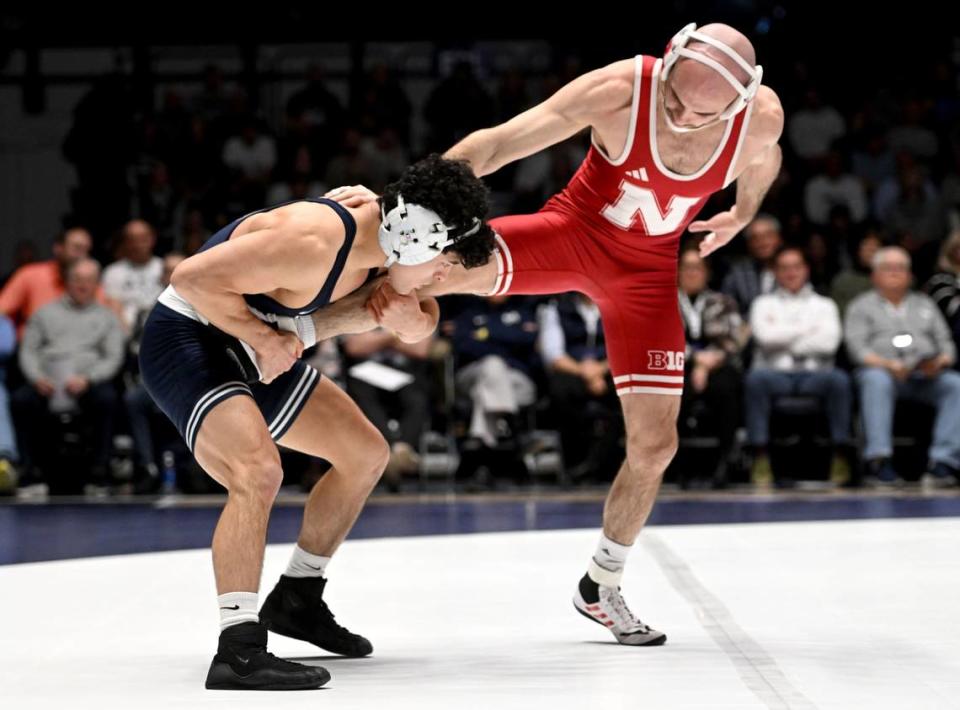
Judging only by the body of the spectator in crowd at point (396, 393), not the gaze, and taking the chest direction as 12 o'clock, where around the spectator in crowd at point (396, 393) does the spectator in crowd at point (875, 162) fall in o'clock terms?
the spectator in crowd at point (875, 162) is roughly at 8 o'clock from the spectator in crowd at point (396, 393).

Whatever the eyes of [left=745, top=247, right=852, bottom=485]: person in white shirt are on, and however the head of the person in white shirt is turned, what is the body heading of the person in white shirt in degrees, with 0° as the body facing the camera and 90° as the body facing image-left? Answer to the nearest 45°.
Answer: approximately 0°

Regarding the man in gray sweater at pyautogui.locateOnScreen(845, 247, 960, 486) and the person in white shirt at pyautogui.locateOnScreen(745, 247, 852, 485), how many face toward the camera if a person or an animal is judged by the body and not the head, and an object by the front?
2

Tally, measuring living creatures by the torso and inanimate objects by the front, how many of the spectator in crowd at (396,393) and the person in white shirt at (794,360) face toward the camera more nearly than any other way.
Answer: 2

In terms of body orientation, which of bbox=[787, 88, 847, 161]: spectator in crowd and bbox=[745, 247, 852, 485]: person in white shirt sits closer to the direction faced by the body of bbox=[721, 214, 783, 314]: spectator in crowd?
the person in white shirt

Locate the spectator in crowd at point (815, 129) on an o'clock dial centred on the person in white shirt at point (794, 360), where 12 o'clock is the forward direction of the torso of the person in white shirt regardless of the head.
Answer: The spectator in crowd is roughly at 6 o'clock from the person in white shirt.

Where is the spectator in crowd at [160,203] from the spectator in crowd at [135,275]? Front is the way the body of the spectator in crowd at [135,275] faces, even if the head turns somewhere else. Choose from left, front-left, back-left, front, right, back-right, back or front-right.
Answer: back

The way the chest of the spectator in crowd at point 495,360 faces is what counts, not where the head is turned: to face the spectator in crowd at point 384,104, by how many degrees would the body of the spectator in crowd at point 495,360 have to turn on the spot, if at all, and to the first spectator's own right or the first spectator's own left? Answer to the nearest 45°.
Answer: approximately 180°

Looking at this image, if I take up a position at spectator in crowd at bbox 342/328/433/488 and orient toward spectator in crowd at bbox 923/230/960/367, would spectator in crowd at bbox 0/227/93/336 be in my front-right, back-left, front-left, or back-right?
back-left
